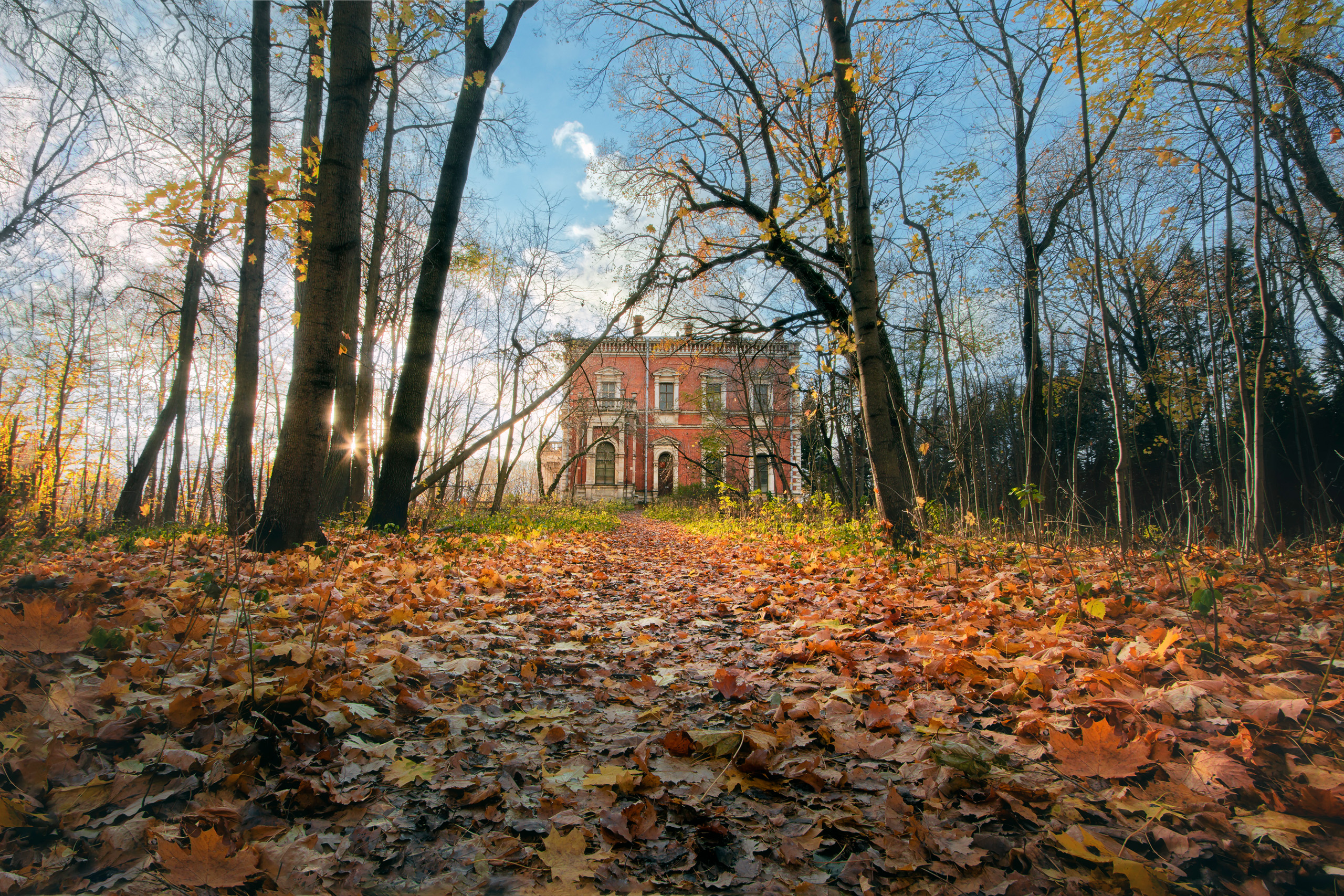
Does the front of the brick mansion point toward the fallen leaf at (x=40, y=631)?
yes

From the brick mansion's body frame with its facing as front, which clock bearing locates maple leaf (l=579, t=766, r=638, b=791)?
The maple leaf is roughly at 12 o'clock from the brick mansion.

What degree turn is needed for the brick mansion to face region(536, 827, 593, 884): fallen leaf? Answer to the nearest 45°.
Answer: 0° — it already faces it

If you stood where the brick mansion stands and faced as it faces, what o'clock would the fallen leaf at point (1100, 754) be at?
The fallen leaf is roughly at 12 o'clock from the brick mansion.

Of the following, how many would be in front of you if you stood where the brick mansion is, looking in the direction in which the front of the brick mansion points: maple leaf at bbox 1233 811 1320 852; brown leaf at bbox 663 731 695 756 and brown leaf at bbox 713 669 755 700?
3

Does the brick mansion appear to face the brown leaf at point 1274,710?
yes

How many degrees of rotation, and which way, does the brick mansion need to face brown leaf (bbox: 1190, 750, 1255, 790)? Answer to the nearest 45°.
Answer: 0° — it already faces it

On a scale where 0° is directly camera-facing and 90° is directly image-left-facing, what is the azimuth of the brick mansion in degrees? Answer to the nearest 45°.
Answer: approximately 0°

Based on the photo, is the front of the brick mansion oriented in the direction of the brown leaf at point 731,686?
yes

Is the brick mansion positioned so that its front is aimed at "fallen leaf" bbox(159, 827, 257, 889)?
yes

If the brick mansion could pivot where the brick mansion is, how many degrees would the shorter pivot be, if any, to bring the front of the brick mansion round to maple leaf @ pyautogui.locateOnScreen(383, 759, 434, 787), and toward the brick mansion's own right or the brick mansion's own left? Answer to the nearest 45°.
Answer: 0° — it already faces it
